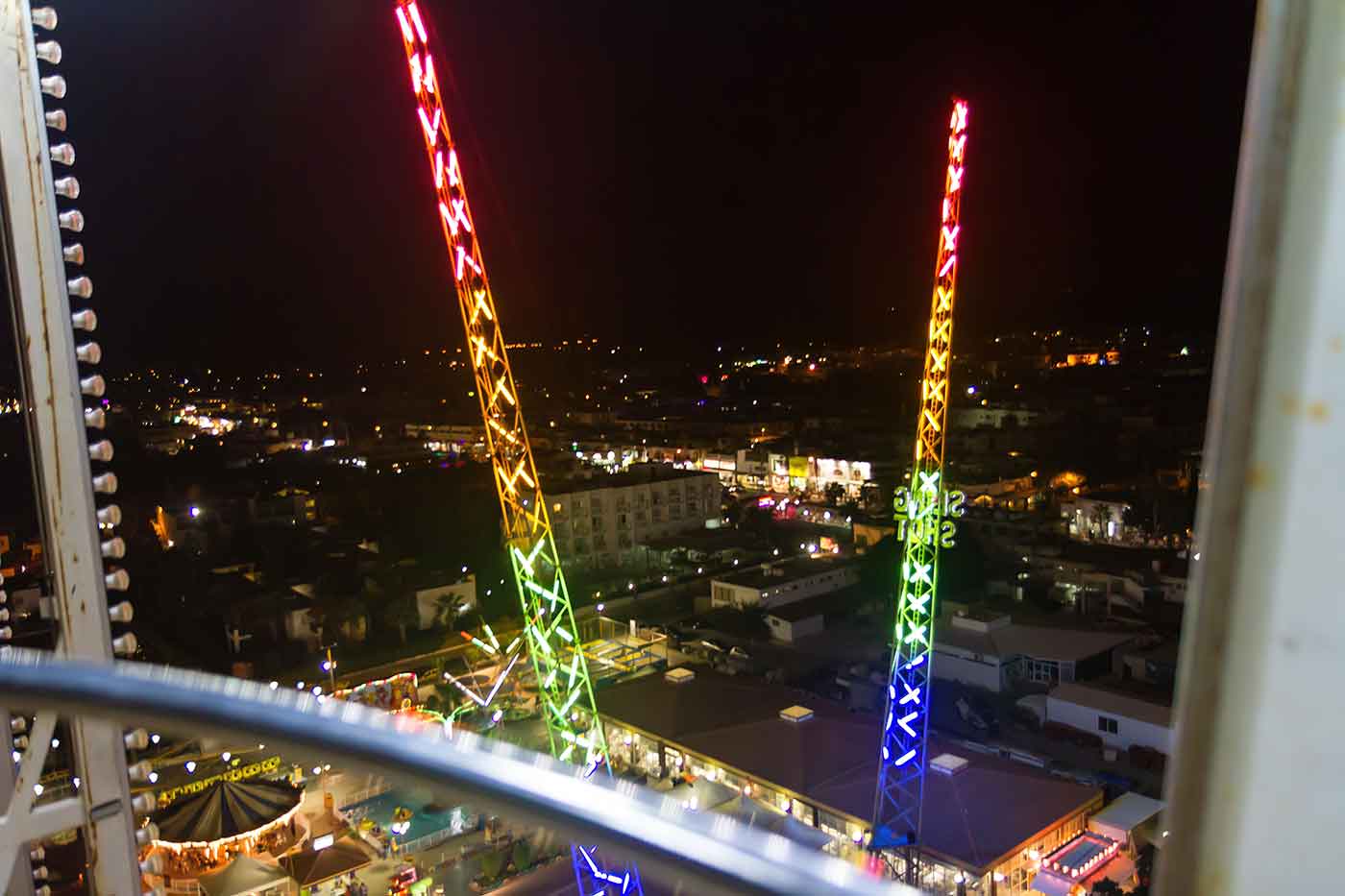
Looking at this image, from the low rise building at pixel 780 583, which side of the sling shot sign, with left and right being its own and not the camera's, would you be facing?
front

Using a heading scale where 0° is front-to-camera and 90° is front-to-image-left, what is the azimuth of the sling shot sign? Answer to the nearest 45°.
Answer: approximately 180°

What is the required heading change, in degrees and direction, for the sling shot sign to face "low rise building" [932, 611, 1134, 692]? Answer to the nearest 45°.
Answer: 0° — it already faces it

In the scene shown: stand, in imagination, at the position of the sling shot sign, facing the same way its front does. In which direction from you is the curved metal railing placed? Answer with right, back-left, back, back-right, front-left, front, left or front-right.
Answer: back

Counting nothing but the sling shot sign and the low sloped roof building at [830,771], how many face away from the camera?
1

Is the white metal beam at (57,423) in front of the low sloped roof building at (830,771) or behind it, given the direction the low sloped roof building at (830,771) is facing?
in front

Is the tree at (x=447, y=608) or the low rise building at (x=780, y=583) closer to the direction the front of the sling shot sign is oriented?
the low rise building

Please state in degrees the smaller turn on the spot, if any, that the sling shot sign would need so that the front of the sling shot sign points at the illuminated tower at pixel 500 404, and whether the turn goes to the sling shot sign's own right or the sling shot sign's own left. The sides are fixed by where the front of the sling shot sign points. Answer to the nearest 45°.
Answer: approximately 135° to the sling shot sign's own left
